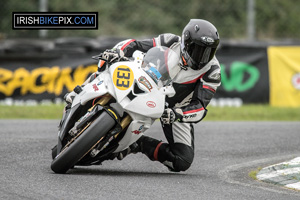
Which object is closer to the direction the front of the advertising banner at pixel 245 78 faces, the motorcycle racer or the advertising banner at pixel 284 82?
the motorcycle racer

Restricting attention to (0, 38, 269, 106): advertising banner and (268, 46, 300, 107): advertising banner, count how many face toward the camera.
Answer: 2

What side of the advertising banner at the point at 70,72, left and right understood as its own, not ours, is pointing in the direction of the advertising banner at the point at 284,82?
left

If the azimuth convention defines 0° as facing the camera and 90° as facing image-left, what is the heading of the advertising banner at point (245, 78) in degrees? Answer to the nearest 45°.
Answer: approximately 0°

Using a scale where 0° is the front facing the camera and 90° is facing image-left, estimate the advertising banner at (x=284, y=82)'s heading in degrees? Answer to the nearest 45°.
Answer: approximately 0°

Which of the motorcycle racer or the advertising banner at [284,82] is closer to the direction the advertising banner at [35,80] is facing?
the motorcycle racer

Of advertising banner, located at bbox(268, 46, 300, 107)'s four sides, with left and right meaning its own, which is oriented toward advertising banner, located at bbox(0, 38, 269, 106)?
right

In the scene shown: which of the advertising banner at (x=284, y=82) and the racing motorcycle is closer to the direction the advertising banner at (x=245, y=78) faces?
the racing motorcycle
